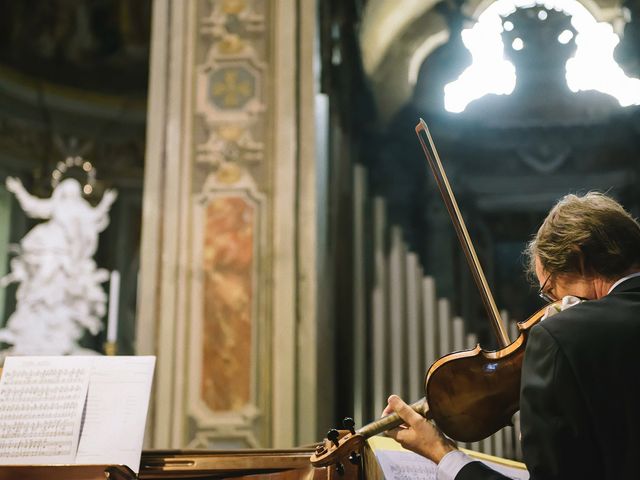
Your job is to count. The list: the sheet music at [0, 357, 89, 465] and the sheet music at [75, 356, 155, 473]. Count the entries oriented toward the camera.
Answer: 2

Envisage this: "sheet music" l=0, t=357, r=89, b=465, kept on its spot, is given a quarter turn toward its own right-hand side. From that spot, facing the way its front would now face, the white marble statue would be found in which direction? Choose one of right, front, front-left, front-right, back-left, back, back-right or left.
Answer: right

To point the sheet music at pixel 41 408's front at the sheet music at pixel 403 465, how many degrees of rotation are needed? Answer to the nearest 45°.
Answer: approximately 45° to its left

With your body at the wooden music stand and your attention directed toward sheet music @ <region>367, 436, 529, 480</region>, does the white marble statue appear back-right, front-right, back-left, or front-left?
back-left

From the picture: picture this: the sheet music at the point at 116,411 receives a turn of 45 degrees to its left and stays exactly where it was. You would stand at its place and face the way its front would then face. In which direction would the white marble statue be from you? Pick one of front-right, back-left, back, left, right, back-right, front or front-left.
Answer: back-left

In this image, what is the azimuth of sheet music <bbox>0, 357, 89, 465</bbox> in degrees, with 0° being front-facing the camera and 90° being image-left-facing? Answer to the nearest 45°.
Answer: approximately 0°

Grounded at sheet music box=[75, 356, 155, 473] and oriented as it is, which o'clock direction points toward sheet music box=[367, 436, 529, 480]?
sheet music box=[367, 436, 529, 480] is roughly at 10 o'clock from sheet music box=[75, 356, 155, 473].
